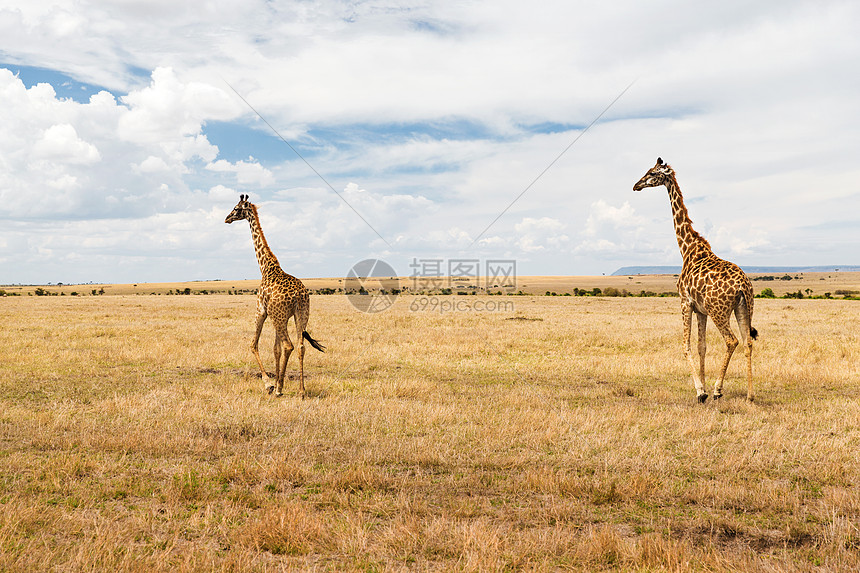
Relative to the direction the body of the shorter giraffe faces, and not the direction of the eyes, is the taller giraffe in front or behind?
behind

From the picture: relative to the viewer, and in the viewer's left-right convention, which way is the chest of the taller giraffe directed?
facing away from the viewer and to the left of the viewer

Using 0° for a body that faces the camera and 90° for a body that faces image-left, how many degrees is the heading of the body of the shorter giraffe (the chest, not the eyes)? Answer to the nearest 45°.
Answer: approximately 135°

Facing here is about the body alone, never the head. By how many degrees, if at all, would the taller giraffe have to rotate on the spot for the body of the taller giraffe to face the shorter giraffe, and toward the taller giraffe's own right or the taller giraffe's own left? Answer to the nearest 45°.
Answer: approximately 45° to the taller giraffe's own left
